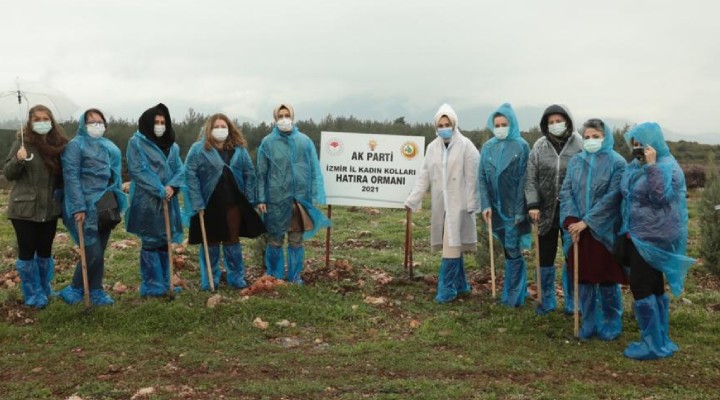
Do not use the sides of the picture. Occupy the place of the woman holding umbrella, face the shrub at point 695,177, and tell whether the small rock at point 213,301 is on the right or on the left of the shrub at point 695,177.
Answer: right

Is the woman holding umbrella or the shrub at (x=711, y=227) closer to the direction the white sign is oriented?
the woman holding umbrella

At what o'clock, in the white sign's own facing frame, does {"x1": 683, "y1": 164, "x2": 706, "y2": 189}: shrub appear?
The shrub is roughly at 7 o'clock from the white sign.

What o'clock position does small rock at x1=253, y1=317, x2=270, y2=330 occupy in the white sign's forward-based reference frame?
The small rock is roughly at 1 o'clock from the white sign.

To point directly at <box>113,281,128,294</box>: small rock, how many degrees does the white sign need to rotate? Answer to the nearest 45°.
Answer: approximately 90° to its right

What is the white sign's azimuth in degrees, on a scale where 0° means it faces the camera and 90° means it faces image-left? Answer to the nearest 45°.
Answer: approximately 0°

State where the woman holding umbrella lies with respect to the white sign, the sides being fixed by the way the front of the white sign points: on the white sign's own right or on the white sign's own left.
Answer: on the white sign's own right

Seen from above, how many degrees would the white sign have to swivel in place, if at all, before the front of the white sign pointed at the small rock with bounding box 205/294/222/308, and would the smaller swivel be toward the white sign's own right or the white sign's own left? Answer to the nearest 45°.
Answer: approximately 45° to the white sign's own right

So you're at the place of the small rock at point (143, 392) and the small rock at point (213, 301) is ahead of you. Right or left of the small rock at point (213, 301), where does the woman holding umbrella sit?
left

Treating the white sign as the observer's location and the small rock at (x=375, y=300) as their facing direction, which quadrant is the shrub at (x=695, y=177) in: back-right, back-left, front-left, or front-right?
back-left

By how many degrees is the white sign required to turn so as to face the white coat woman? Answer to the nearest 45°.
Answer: approximately 45° to its left

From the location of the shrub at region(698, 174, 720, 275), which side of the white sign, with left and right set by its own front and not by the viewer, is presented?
left
